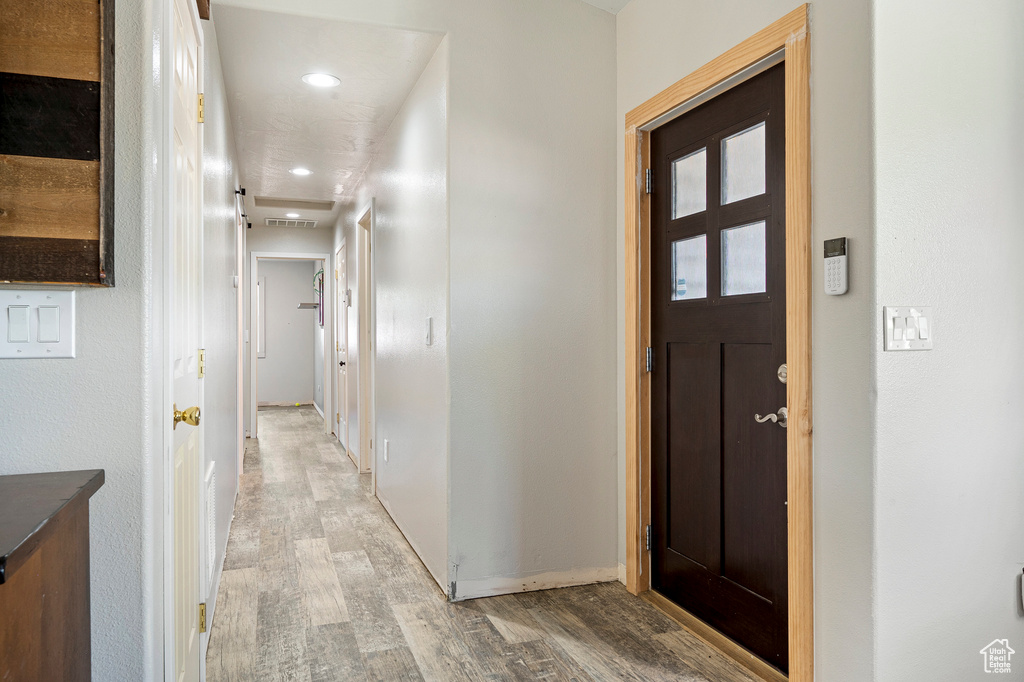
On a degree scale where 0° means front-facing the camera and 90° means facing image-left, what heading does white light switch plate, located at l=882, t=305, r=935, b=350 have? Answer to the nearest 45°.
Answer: approximately 315°

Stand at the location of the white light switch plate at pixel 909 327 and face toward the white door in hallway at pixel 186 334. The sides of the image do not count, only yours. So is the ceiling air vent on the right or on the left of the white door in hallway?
right

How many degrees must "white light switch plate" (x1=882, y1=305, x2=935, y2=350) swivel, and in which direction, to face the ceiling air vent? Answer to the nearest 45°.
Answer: approximately 180°

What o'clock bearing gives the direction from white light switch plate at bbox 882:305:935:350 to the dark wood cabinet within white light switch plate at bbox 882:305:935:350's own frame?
The dark wood cabinet is roughly at 3 o'clock from the white light switch plate.

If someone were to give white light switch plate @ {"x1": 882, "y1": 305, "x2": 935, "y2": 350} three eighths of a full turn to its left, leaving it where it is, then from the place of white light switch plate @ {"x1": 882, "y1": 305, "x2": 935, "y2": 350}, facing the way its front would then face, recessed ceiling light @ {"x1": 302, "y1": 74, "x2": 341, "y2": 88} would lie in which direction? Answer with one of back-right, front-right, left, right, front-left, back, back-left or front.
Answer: left

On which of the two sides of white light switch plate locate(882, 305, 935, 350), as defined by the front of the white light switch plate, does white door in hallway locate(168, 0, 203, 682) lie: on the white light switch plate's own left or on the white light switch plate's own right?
on the white light switch plate's own right
